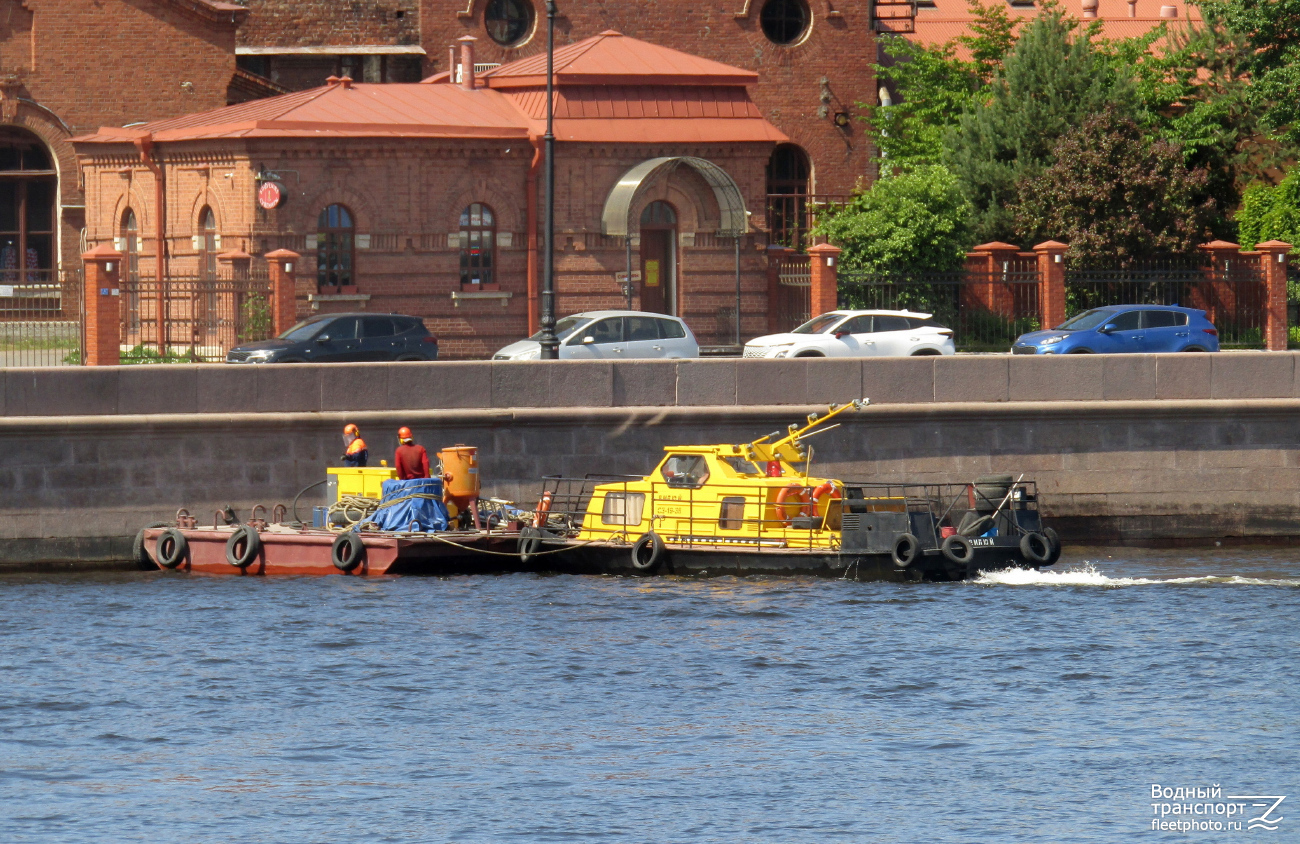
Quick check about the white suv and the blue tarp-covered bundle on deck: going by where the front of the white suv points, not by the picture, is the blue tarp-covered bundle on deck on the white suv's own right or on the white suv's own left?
on the white suv's own left

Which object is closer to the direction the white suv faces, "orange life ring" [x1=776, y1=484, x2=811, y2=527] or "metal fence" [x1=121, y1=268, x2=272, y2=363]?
the metal fence

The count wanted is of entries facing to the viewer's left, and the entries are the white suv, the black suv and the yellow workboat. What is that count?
3

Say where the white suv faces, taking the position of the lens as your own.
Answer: facing to the left of the viewer

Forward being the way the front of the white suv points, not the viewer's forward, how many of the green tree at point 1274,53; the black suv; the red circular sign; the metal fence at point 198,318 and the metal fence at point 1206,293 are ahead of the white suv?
3

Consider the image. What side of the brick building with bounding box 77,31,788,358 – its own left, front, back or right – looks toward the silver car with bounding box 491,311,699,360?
front

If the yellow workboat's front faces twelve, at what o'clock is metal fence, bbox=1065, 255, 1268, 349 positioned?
The metal fence is roughly at 4 o'clock from the yellow workboat.

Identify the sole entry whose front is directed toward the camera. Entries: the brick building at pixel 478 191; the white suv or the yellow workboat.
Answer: the brick building

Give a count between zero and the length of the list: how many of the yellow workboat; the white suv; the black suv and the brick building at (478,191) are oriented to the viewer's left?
3

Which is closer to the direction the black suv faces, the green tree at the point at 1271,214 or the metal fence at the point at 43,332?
the metal fence

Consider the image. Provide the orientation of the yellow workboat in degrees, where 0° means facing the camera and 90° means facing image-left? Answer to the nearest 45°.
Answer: approximately 90°

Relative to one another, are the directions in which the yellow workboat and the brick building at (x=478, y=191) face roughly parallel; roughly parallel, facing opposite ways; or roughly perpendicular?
roughly perpendicular

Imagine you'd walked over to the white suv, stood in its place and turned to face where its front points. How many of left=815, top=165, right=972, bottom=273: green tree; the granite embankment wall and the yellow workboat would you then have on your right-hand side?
1

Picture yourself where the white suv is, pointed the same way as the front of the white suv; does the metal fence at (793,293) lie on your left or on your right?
on your right

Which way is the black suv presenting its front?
to the viewer's left
